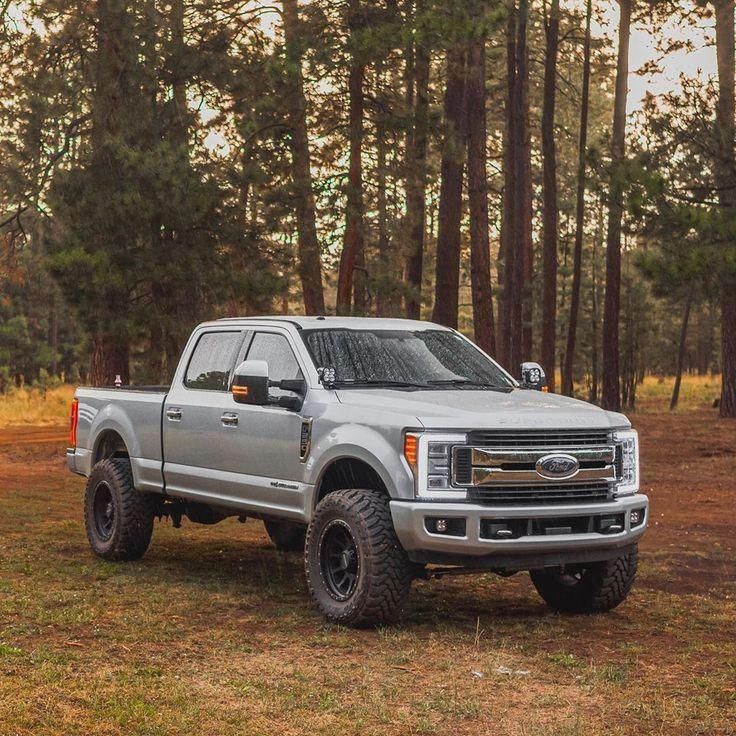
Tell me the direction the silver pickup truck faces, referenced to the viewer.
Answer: facing the viewer and to the right of the viewer

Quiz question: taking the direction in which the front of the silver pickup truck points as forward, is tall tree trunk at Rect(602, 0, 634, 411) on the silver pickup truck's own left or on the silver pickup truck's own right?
on the silver pickup truck's own left

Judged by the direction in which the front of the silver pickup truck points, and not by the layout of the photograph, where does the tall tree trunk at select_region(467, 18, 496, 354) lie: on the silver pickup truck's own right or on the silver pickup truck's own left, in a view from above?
on the silver pickup truck's own left

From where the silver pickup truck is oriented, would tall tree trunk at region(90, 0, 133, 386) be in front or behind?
behind

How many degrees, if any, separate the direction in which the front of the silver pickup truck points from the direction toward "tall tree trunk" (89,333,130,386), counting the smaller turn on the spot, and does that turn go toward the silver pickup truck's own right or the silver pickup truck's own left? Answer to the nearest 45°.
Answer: approximately 135° to the silver pickup truck's own left

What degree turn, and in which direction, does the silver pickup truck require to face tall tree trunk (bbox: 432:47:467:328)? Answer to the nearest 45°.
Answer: approximately 135° to its left
